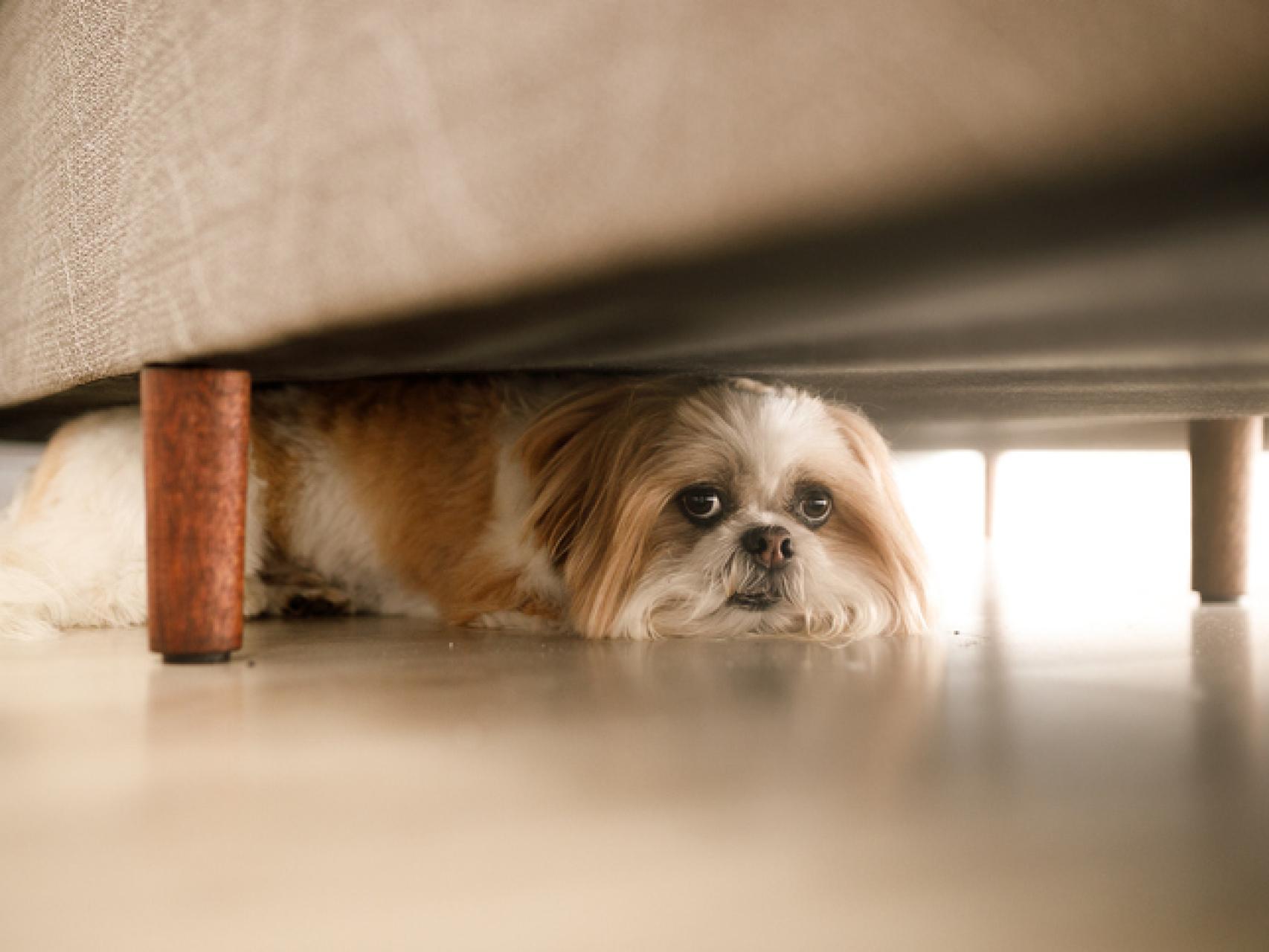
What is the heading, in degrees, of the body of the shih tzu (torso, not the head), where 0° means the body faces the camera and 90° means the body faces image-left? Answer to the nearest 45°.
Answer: approximately 270°
